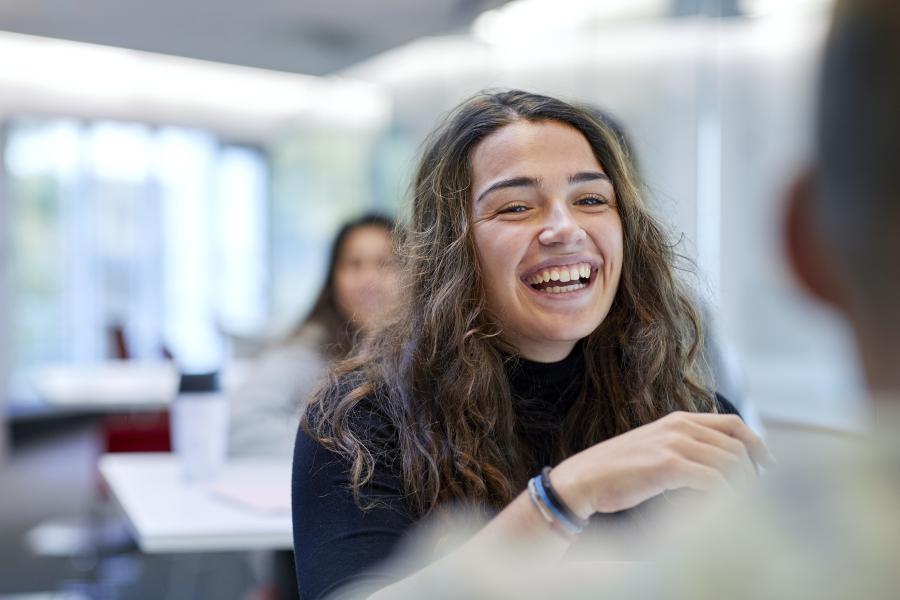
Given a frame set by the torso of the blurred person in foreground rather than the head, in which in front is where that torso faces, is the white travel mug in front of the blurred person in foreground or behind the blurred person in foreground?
in front

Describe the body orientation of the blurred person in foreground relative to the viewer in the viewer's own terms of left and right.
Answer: facing away from the viewer

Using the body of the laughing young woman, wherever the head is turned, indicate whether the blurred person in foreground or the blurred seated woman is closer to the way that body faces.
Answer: the blurred person in foreground

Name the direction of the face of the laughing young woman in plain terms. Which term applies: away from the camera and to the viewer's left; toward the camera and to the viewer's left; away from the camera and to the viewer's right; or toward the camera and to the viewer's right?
toward the camera and to the viewer's right

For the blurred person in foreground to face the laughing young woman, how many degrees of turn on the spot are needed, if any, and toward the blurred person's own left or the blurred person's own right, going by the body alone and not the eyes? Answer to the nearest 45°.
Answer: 0° — they already face them

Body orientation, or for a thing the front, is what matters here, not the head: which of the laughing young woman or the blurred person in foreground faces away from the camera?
the blurred person in foreground

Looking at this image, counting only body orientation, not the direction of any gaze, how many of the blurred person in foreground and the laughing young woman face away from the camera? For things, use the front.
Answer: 1

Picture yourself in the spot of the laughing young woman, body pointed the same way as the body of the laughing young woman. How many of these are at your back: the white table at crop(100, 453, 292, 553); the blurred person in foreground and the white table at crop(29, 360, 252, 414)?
2

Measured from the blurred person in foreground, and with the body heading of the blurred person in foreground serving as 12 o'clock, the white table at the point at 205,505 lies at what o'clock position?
The white table is roughly at 11 o'clock from the blurred person in foreground.

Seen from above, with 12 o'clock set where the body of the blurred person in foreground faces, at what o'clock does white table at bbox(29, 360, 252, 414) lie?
The white table is roughly at 11 o'clock from the blurred person in foreground.

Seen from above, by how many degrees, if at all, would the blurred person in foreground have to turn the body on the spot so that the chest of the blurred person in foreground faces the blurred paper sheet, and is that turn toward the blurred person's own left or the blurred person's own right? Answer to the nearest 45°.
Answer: approximately 45° to the blurred person's own left

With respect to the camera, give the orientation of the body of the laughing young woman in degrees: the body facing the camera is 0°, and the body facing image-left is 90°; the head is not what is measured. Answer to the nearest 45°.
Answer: approximately 315°

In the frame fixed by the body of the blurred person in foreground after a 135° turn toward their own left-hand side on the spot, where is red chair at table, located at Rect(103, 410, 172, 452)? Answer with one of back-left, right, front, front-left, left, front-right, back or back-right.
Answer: right

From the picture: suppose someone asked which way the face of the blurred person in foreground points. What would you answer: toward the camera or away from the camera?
away from the camera
